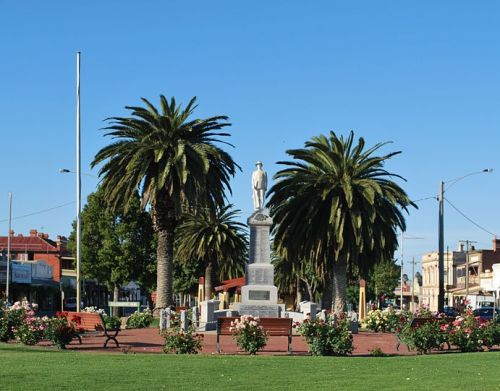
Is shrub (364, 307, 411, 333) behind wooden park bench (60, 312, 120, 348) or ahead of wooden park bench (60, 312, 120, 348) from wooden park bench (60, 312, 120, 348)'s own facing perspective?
ahead

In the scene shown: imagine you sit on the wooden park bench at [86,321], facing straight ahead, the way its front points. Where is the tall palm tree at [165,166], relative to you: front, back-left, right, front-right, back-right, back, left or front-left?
front-left
